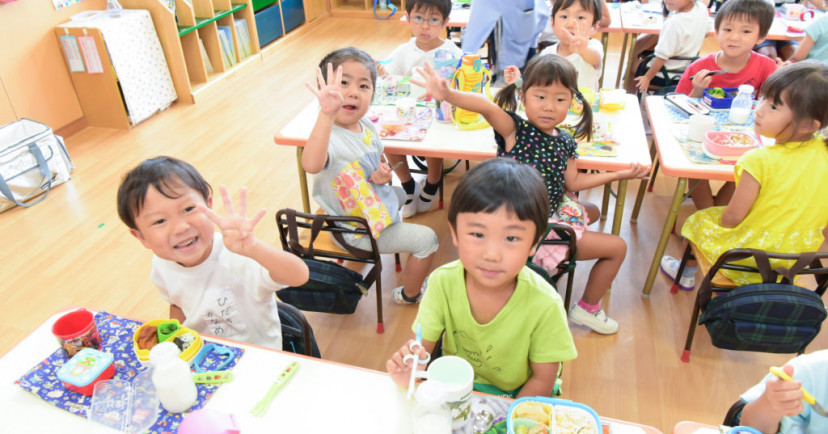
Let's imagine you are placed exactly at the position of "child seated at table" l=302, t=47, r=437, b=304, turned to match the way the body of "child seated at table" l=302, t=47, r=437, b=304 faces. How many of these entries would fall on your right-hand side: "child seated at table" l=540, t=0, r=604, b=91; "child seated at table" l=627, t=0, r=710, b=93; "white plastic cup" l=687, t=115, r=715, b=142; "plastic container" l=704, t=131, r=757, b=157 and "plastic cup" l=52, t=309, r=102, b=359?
1

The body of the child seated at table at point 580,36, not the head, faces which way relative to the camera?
toward the camera

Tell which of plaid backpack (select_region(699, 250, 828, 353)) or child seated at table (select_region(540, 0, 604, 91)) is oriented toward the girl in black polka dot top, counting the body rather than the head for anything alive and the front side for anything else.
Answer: the child seated at table

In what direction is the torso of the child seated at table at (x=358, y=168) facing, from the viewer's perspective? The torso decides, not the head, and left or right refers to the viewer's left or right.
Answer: facing the viewer and to the right of the viewer

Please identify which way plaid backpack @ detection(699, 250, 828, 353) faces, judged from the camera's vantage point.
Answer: facing the viewer

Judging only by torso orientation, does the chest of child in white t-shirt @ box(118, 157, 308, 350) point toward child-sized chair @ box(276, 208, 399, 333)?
no

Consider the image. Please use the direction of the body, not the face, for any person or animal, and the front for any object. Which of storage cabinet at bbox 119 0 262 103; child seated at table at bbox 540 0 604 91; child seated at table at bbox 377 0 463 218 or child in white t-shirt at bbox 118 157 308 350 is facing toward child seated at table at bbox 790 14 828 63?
the storage cabinet

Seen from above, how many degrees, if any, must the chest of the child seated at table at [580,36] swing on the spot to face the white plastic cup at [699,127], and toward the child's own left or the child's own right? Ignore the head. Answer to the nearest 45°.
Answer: approximately 45° to the child's own left

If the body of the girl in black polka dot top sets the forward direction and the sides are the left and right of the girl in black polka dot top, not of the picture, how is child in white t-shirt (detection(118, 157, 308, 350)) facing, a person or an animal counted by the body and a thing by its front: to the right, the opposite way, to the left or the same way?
the same way

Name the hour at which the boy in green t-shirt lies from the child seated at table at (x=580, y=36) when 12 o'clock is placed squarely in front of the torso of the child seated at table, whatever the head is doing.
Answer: The boy in green t-shirt is roughly at 12 o'clock from the child seated at table.

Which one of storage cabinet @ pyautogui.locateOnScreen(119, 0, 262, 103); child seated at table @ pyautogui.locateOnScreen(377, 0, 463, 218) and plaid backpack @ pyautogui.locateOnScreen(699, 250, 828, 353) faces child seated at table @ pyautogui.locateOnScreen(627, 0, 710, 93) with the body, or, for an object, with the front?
the storage cabinet

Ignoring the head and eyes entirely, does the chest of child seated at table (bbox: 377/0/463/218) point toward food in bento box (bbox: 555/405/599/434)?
yes

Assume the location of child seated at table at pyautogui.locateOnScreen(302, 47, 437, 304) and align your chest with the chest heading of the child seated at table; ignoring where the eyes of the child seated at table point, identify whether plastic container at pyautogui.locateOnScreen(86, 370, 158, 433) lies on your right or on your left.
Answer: on your right

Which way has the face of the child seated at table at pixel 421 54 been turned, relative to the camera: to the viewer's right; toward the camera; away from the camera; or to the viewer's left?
toward the camera

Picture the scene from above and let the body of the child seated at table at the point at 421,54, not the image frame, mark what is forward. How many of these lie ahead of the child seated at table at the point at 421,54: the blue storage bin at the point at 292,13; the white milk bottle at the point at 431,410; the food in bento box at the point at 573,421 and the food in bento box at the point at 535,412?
3

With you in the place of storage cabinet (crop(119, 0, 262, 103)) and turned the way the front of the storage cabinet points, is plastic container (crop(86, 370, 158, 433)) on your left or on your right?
on your right

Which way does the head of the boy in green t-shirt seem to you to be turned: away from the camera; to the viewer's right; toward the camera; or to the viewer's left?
toward the camera

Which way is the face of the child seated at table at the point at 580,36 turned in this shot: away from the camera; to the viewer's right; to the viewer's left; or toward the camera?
toward the camera
